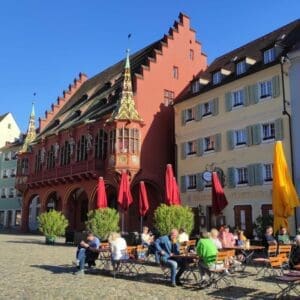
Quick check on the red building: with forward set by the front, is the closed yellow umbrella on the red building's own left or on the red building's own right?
on the red building's own left

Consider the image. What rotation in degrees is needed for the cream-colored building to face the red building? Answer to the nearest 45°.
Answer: approximately 90° to its right

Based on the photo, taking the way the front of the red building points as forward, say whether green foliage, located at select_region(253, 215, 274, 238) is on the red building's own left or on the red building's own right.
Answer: on the red building's own left

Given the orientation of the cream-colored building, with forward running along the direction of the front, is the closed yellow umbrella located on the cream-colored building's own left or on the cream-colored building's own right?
on the cream-colored building's own left

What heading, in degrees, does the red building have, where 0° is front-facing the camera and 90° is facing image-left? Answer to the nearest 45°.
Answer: approximately 45°
